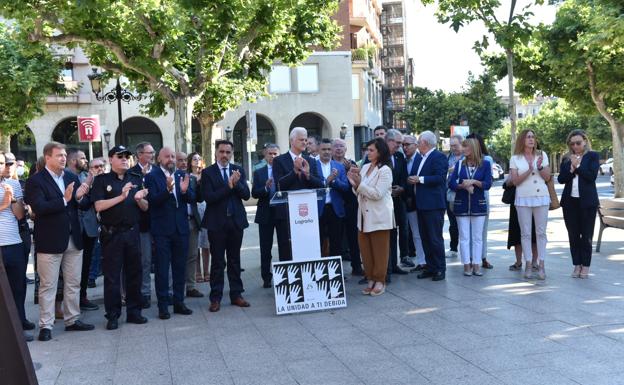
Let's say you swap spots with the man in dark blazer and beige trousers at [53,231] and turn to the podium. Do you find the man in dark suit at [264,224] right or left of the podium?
left

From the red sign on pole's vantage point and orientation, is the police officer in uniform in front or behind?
in front

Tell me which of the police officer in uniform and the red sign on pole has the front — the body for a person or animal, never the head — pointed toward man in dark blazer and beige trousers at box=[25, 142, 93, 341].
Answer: the red sign on pole

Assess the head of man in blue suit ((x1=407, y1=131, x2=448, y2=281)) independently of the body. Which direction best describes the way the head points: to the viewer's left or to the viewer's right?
to the viewer's left

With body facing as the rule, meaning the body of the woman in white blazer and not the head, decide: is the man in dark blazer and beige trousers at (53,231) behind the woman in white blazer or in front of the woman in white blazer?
in front

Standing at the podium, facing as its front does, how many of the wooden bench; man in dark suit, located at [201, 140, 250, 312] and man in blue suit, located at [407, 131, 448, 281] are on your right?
1

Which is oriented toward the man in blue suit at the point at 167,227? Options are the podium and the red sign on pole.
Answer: the red sign on pole

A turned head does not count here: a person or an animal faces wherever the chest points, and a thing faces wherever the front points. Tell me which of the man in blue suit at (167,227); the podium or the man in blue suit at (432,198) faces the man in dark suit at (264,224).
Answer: the man in blue suit at (432,198)

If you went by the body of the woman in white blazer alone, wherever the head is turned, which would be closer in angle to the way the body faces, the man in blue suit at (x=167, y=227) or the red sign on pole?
the man in blue suit

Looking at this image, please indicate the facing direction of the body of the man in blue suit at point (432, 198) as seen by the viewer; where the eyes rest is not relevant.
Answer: to the viewer's left

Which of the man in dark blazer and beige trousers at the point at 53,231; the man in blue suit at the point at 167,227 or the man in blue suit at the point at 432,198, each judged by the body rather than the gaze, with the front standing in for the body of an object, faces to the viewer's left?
the man in blue suit at the point at 432,198

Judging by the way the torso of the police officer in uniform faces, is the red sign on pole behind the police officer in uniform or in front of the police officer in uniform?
behind

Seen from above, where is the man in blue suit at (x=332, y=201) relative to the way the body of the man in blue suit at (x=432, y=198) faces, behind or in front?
in front

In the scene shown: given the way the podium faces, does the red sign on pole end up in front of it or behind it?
behind

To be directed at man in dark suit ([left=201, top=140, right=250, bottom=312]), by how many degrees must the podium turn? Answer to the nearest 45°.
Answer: approximately 90° to its right

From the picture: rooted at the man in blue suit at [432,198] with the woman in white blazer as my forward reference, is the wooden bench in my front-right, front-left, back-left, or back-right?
back-left
